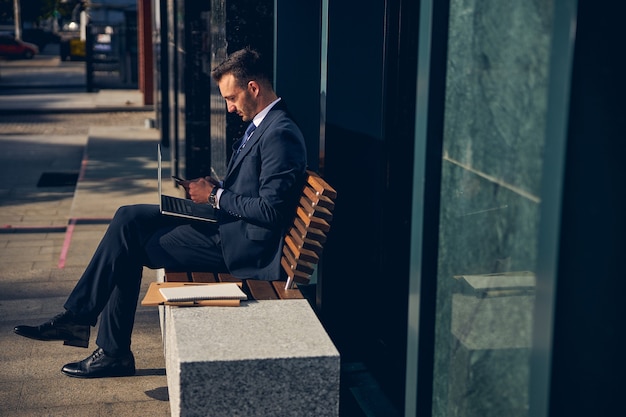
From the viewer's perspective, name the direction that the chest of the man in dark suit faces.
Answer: to the viewer's left

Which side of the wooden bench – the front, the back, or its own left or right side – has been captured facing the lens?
left

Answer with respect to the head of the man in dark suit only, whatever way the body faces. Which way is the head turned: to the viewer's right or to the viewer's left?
to the viewer's left

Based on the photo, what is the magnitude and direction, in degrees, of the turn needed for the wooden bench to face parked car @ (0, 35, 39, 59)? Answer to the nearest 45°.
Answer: approximately 90° to its right

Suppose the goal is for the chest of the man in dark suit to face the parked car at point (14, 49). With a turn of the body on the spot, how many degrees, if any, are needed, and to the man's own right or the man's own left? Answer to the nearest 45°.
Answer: approximately 90° to the man's own right
